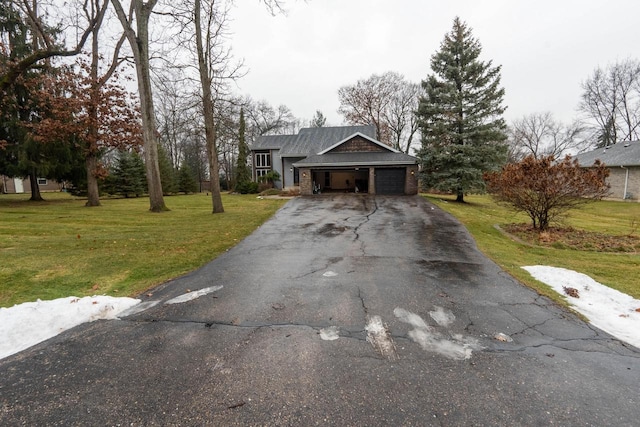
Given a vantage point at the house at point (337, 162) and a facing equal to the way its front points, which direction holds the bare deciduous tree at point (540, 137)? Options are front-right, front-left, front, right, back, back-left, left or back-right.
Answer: back-left

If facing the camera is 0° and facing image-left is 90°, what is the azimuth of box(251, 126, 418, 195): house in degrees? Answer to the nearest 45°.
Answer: approximately 0°

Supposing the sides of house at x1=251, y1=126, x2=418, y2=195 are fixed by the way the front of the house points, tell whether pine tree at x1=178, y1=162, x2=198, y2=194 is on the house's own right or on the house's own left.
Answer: on the house's own right

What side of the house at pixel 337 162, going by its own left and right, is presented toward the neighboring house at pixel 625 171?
left

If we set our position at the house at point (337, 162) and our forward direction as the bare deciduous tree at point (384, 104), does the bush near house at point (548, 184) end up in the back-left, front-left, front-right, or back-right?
back-right

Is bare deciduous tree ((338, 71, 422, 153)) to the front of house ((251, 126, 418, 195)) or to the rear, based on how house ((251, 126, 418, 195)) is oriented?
to the rear

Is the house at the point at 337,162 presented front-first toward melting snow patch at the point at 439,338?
yes

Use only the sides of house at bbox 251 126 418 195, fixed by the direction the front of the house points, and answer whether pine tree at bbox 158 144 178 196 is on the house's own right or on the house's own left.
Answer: on the house's own right

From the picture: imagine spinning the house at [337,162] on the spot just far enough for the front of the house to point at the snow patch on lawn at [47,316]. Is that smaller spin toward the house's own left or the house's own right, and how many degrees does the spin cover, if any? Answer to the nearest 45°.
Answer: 0° — it already faces it

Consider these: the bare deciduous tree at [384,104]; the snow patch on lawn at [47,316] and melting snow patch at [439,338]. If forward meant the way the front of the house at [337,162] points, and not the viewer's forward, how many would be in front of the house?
2

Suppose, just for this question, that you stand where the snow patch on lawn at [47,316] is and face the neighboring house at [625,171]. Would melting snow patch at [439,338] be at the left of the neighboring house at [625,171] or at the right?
right
